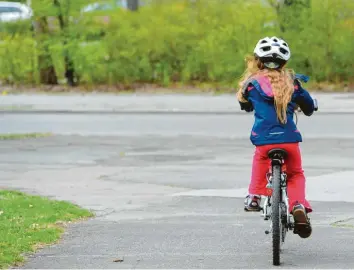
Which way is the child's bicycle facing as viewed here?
away from the camera

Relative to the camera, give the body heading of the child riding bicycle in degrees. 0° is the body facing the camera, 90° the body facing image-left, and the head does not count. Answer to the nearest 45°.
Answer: approximately 180°

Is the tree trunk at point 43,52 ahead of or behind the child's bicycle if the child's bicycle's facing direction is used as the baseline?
ahead

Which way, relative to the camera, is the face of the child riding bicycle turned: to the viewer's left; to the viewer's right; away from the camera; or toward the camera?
away from the camera
